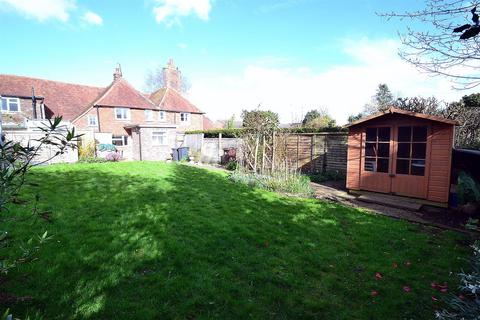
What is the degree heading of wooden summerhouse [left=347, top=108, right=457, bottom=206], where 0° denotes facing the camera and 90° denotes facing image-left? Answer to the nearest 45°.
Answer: approximately 45°

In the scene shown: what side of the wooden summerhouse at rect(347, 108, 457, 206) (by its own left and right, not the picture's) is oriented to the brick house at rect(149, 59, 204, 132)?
right

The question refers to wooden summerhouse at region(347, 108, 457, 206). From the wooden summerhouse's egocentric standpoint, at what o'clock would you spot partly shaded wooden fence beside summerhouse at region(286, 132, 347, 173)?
The partly shaded wooden fence beside summerhouse is roughly at 3 o'clock from the wooden summerhouse.

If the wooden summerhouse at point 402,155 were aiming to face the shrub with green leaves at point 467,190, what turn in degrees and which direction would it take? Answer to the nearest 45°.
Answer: approximately 90° to its left

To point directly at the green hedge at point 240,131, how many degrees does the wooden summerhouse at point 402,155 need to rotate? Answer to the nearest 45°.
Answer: approximately 90° to its right
